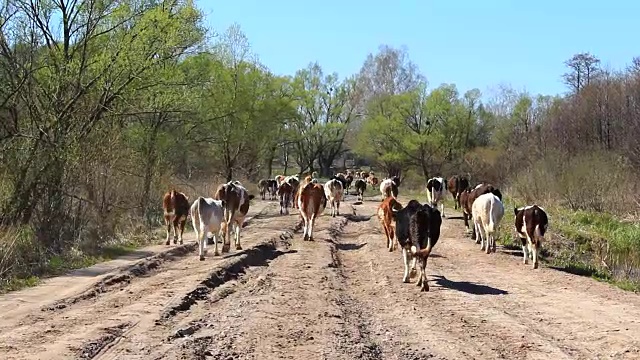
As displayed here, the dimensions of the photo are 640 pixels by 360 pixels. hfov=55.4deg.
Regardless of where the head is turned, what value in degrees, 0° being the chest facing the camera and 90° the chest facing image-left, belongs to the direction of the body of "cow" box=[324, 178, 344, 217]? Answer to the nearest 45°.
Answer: approximately 180°

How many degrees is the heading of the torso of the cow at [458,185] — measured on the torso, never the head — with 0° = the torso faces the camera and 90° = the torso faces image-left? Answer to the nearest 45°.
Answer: approximately 180°

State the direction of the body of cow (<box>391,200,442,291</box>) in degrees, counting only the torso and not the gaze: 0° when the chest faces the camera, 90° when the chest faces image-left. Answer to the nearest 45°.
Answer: approximately 180°

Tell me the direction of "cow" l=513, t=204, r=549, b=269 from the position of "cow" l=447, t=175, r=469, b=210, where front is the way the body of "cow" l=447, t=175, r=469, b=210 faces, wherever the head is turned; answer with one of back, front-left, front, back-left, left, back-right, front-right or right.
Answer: back

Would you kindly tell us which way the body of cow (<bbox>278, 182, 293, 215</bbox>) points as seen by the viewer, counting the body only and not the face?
away from the camera

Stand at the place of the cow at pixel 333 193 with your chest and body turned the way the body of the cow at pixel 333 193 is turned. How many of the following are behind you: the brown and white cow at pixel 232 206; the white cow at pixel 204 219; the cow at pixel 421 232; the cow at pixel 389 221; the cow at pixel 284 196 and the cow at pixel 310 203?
5

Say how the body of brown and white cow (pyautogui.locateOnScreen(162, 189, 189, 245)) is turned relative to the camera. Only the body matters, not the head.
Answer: away from the camera

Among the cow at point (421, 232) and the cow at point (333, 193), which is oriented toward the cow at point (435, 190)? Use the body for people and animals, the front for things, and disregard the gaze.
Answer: the cow at point (421, 232)

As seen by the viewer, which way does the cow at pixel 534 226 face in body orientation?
away from the camera

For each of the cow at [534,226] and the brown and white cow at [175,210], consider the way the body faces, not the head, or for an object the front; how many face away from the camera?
2
